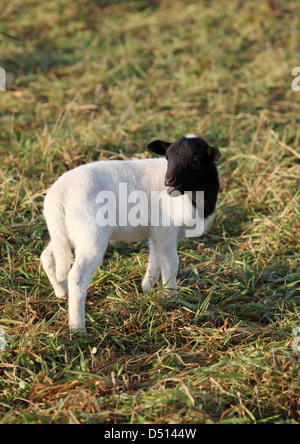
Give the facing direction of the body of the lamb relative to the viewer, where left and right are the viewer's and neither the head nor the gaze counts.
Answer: facing away from the viewer and to the right of the viewer
